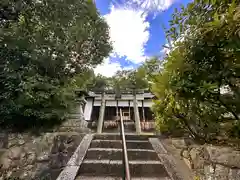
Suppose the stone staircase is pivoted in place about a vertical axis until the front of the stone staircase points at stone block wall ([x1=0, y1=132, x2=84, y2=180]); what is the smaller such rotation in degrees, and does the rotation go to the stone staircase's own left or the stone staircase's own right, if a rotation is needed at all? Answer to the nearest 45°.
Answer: approximately 90° to the stone staircase's own right

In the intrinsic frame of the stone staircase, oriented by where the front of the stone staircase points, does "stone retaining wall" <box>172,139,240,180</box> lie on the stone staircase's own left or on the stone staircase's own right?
on the stone staircase's own left

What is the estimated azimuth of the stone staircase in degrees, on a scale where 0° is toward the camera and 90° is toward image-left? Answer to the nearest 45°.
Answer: approximately 0°
